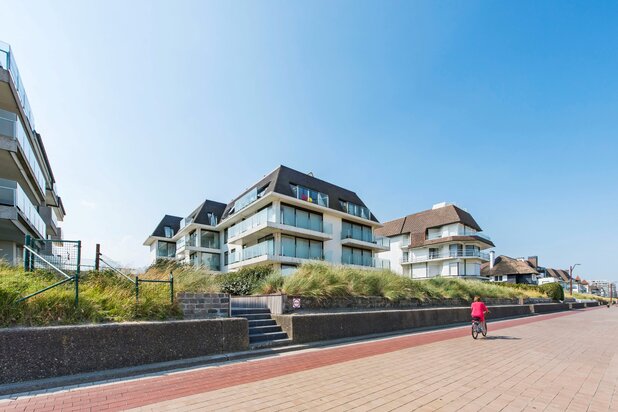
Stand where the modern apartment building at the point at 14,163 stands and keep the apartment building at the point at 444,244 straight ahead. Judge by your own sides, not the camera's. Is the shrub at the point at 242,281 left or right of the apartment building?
right

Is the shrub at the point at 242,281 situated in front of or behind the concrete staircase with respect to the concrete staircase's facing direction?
behind

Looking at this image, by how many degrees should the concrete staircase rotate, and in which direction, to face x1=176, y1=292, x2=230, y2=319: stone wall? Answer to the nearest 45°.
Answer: approximately 90° to its right

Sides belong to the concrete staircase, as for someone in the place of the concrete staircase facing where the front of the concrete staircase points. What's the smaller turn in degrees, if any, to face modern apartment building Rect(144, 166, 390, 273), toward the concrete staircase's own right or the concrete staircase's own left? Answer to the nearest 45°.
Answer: approximately 135° to the concrete staircase's own left

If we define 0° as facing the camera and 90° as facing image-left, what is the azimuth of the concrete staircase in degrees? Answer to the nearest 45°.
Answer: approximately 315°

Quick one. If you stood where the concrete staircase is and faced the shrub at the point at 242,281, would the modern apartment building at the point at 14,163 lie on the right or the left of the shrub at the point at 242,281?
left

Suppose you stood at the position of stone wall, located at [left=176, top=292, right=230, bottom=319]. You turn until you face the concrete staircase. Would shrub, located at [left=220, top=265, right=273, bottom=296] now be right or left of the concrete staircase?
left

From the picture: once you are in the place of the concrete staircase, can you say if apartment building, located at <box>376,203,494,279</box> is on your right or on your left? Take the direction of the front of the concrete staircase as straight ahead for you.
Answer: on your left
